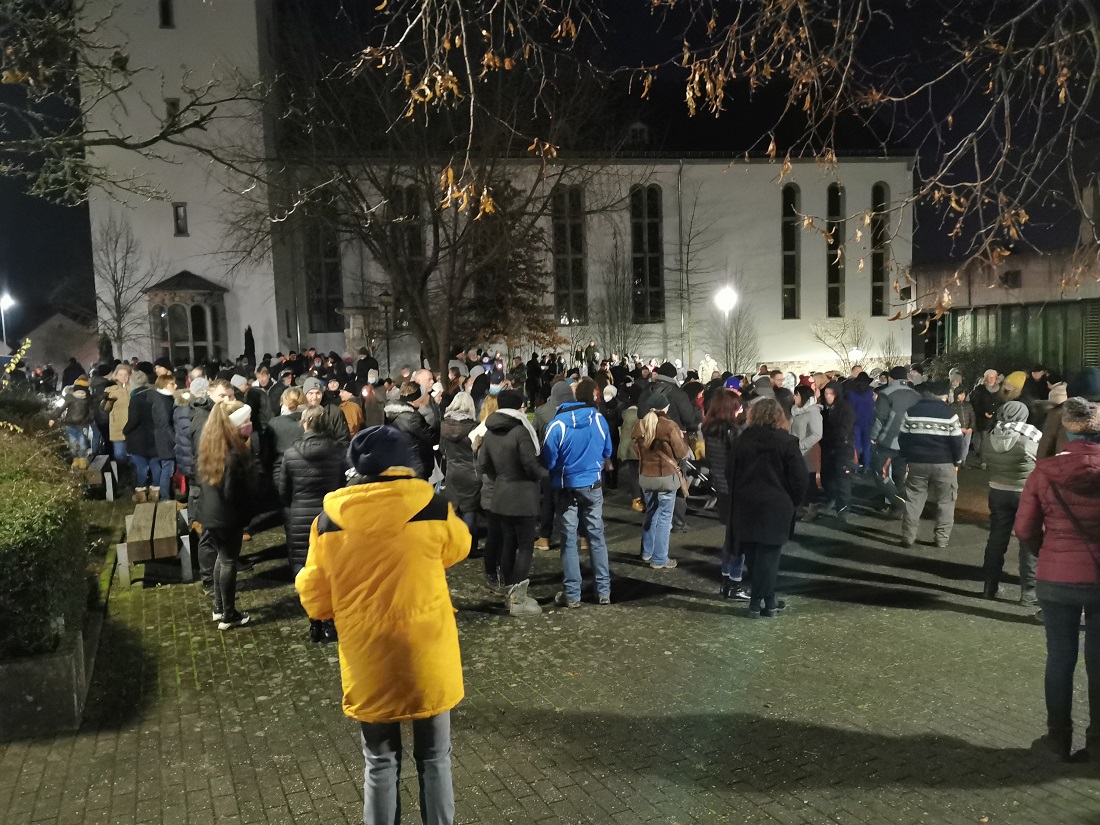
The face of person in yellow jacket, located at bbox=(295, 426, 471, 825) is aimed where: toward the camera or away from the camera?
away from the camera

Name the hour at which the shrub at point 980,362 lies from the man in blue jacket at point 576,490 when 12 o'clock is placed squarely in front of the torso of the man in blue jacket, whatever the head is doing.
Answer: The shrub is roughly at 1 o'clock from the man in blue jacket.

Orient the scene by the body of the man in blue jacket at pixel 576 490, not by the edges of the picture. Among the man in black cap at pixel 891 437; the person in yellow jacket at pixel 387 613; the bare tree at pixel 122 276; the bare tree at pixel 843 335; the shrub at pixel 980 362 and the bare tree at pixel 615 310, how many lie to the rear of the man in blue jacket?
1

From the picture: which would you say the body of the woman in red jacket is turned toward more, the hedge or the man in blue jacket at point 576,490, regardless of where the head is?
the man in blue jacket

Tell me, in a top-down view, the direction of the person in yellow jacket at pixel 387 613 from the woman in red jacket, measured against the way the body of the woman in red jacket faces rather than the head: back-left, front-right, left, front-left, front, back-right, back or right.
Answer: left

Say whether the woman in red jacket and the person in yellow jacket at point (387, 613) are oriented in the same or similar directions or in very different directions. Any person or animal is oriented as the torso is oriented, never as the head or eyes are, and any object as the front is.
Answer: same or similar directions

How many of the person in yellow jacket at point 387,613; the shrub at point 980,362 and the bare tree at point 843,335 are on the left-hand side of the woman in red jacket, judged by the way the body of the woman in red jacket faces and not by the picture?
1

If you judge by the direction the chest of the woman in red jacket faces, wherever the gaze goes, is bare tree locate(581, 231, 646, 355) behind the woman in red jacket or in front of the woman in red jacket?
in front

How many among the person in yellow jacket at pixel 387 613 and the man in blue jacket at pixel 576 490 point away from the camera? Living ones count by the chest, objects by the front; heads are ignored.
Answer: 2

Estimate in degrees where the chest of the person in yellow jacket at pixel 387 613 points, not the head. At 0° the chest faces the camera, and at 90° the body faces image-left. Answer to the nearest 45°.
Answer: approximately 180°

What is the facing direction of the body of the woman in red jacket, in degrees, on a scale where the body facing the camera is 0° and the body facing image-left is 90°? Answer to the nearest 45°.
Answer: approximately 135°

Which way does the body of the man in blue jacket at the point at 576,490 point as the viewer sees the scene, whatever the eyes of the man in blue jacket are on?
away from the camera

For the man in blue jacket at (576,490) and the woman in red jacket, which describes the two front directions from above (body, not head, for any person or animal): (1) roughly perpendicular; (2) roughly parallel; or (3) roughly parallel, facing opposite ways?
roughly parallel

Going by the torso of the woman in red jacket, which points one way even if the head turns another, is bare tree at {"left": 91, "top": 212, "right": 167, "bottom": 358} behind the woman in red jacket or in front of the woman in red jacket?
in front

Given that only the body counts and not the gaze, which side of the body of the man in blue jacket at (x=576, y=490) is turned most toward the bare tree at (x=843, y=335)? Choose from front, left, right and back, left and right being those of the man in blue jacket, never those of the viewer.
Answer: front
